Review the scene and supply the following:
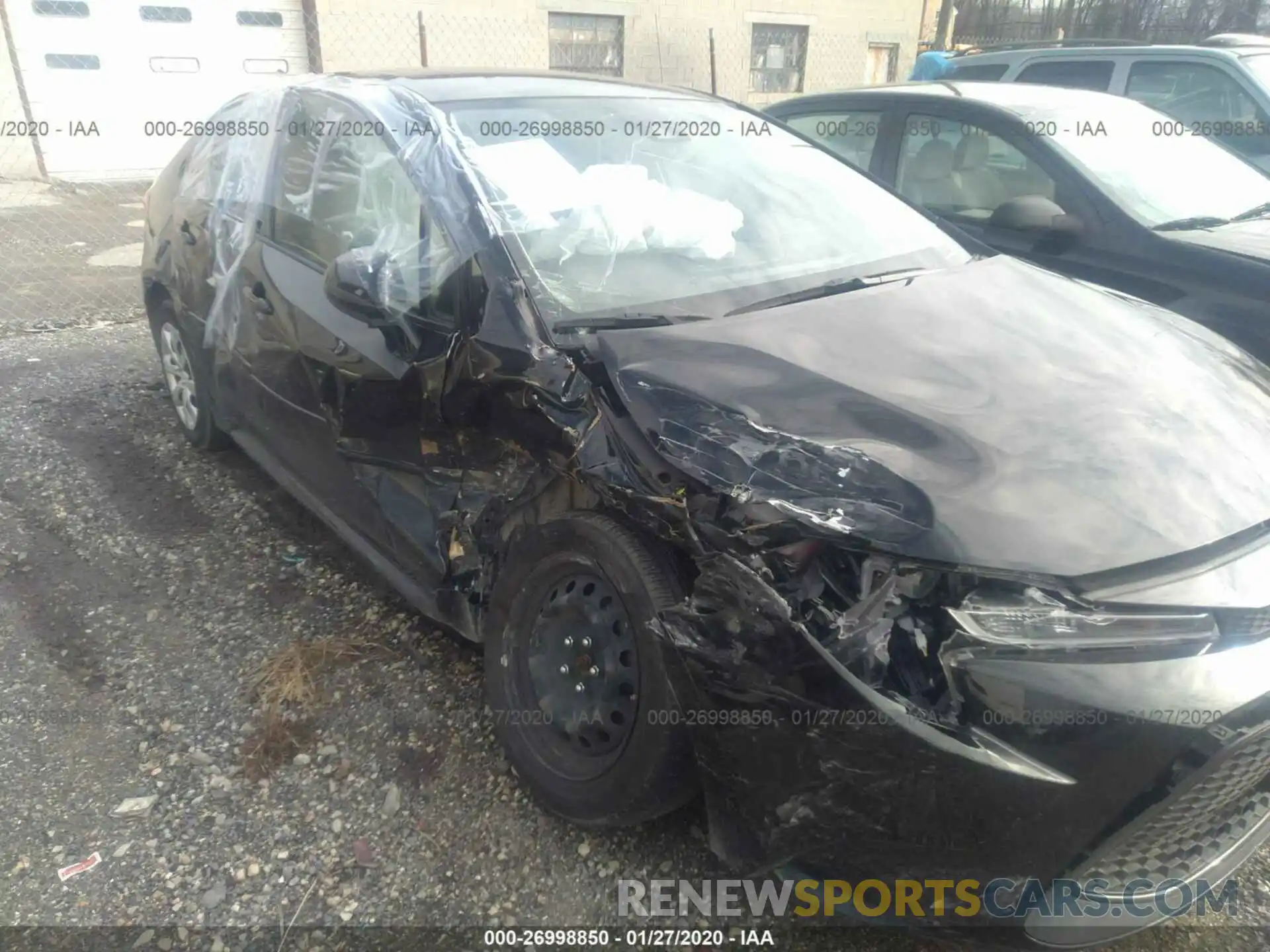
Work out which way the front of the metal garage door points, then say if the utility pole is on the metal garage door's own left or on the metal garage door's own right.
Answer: on the metal garage door's own left

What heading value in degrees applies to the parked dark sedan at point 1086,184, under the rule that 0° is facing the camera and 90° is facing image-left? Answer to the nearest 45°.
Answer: approximately 315°

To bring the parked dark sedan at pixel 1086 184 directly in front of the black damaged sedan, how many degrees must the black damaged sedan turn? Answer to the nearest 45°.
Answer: approximately 90° to its left

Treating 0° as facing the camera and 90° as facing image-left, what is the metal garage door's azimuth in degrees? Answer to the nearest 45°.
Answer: approximately 0°

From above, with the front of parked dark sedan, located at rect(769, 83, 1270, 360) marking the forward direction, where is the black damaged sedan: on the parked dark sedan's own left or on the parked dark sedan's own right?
on the parked dark sedan's own right

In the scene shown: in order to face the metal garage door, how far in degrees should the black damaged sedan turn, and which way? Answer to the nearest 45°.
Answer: approximately 180°

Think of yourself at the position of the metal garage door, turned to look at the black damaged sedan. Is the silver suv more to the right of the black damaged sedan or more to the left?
left
